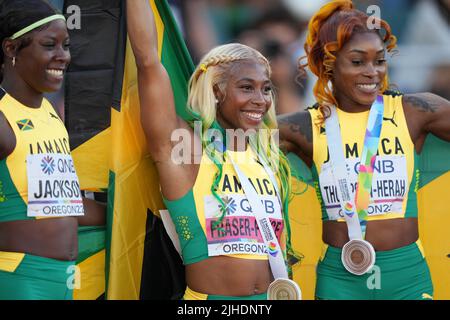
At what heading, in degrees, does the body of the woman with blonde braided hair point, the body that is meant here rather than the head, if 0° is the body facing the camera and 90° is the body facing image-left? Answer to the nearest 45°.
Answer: approximately 315°

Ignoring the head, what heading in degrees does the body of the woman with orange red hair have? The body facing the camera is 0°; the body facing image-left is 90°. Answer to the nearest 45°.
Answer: approximately 0°

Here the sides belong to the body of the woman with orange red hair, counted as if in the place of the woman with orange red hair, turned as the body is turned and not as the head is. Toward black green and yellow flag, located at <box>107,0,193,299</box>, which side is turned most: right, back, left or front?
right

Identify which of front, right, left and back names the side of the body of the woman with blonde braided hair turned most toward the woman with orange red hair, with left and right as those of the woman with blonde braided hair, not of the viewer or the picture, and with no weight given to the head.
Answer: left

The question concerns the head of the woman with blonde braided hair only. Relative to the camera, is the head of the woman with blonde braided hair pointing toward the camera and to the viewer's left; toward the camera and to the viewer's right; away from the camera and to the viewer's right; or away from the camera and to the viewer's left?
toward the camera and to the viewer's right
